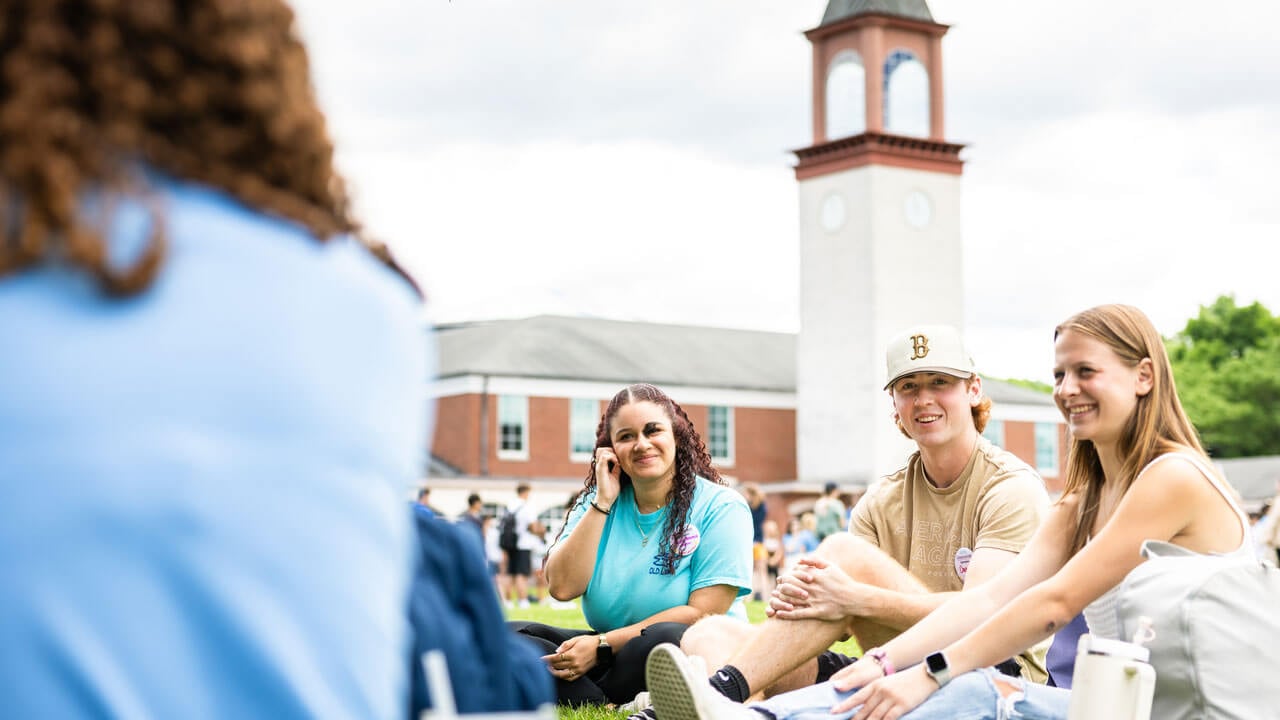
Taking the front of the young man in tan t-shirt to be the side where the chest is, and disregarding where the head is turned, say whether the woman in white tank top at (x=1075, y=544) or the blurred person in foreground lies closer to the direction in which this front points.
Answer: the blurred person in foreground

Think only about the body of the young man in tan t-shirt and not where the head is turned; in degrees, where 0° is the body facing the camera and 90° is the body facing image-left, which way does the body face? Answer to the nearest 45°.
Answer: approximately 45°

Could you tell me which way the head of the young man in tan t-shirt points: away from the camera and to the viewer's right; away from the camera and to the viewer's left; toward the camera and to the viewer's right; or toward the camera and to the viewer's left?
toward the camera and to the viewer's left

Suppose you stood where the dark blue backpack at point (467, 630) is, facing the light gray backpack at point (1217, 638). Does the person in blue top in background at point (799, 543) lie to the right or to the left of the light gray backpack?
left

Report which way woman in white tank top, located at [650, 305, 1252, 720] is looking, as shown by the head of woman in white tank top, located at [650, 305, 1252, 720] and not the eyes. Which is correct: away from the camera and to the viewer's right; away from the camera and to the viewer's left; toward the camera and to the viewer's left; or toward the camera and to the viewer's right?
toward the camera and to the viewer's left

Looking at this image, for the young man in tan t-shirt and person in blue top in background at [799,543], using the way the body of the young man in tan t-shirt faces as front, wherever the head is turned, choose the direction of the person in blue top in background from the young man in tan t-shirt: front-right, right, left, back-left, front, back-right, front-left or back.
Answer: back-right

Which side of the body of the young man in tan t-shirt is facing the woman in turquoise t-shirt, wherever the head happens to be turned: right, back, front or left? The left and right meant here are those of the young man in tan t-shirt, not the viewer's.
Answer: right

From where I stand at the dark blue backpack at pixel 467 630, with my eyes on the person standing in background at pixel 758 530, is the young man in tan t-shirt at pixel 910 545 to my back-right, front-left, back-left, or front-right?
front-right

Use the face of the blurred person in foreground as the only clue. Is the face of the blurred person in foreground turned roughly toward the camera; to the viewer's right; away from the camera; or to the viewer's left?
away from the camera

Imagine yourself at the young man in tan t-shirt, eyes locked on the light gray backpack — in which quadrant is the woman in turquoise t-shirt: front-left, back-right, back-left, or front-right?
back-right
